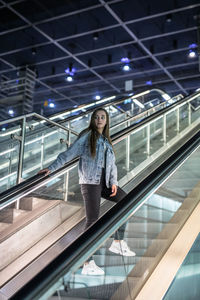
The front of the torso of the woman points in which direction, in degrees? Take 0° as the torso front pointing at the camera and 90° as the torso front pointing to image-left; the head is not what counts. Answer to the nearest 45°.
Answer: approximately 315°

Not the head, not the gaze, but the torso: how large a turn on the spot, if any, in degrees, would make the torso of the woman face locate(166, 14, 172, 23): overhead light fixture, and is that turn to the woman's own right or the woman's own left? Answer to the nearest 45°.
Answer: approximately 135° to the woman's own left

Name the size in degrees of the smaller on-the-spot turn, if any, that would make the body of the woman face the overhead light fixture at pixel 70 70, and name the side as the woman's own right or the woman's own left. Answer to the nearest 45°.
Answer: approximately 135° to the woman's own left
